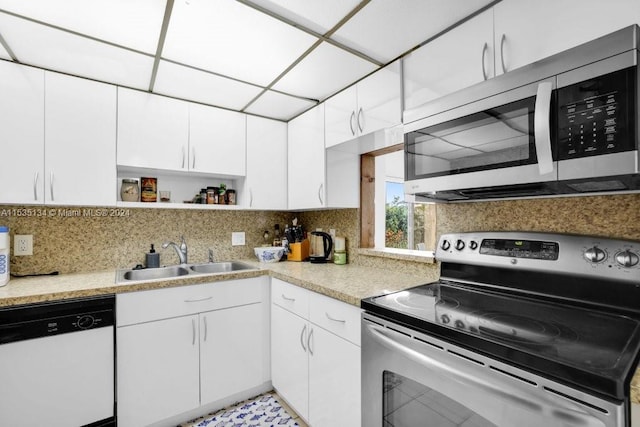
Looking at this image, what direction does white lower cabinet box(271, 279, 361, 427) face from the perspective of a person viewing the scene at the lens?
facing the viewer and to the left of the viewer

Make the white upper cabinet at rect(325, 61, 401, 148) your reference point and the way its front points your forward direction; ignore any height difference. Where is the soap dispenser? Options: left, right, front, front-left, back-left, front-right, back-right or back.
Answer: front-right

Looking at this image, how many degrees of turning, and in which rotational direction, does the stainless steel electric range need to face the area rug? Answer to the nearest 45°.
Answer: approximately 45° to its right

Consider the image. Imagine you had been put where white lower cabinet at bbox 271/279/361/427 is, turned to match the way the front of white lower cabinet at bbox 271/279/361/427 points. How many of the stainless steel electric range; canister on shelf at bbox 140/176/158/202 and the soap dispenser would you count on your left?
1

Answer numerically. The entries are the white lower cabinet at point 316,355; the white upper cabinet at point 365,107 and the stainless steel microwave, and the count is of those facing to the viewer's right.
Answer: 0

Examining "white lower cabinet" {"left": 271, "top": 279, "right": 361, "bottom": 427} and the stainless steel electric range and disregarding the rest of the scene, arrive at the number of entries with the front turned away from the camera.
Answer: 0

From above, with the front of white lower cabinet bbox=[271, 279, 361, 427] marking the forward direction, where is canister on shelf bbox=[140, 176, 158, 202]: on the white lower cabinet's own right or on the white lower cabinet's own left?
on the white lower cabinet's own right

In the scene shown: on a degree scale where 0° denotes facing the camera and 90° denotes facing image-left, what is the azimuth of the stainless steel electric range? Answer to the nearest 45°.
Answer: approximately 45°

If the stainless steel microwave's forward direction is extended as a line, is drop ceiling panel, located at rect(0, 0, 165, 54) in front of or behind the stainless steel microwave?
in front

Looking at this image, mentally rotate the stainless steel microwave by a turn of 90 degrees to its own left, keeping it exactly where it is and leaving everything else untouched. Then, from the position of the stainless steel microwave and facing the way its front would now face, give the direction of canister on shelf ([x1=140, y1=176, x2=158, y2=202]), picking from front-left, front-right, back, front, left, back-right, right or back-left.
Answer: back-right

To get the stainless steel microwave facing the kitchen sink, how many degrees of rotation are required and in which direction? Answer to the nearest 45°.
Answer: approximately 45° to its right

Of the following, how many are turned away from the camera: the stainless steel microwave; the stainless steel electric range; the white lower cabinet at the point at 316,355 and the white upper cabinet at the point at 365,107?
0

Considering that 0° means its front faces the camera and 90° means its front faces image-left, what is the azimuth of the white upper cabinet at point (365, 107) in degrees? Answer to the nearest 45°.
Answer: approximately 45°
